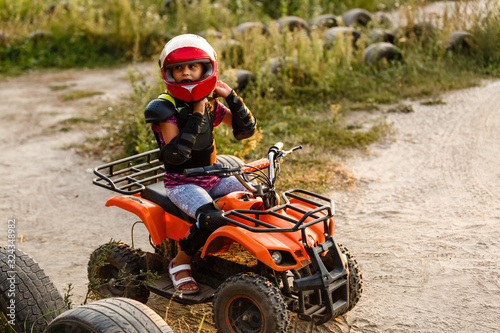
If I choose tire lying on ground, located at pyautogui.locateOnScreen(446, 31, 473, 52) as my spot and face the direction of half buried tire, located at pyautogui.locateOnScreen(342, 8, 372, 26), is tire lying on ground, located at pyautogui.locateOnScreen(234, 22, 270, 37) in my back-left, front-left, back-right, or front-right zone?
front-left

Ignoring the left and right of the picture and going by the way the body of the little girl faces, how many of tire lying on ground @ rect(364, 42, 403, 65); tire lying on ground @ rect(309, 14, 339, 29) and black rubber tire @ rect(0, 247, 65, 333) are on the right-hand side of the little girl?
1

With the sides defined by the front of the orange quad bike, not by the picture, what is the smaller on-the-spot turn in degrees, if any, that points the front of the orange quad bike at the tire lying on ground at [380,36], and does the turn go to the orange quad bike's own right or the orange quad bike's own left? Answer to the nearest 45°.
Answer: approximately 135° to the orange quad bike's own left

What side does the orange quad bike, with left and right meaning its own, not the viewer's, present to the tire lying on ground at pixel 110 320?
right

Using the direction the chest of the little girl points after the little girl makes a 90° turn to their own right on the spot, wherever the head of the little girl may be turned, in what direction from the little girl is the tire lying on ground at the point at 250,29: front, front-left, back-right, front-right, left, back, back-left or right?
back-right

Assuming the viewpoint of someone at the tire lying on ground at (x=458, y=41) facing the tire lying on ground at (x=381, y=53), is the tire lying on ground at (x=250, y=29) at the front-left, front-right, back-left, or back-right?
front-right

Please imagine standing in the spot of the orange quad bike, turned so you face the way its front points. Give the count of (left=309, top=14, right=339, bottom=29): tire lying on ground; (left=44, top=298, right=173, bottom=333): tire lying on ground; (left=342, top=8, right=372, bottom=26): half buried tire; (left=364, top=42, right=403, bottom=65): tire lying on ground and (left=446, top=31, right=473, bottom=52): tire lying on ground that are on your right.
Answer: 1

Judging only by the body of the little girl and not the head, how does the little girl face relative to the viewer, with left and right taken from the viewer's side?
facing the viewer and to the right of the viewer

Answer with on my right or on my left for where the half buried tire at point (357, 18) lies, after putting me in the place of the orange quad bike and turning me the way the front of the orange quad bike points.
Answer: on my left

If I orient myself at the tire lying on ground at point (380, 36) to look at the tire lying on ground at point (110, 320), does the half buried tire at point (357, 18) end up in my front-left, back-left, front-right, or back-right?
back-right

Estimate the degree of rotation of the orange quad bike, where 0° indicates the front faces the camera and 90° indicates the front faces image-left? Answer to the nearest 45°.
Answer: approximately 315°

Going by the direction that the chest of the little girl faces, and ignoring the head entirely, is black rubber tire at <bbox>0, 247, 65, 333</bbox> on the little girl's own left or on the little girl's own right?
on the little girl's own right

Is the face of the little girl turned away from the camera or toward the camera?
toward the camera

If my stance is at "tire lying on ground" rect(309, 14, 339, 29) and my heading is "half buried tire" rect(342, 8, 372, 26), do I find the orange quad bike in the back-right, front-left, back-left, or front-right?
back-right

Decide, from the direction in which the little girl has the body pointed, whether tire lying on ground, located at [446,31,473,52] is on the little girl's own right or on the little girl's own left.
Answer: on the little girl's own left

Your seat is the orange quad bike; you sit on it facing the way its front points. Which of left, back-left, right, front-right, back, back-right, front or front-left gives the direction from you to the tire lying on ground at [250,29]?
back-left

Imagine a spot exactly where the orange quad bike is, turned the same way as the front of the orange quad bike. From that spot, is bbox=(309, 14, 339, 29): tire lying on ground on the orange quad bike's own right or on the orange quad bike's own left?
on the orange quad bike's own left
